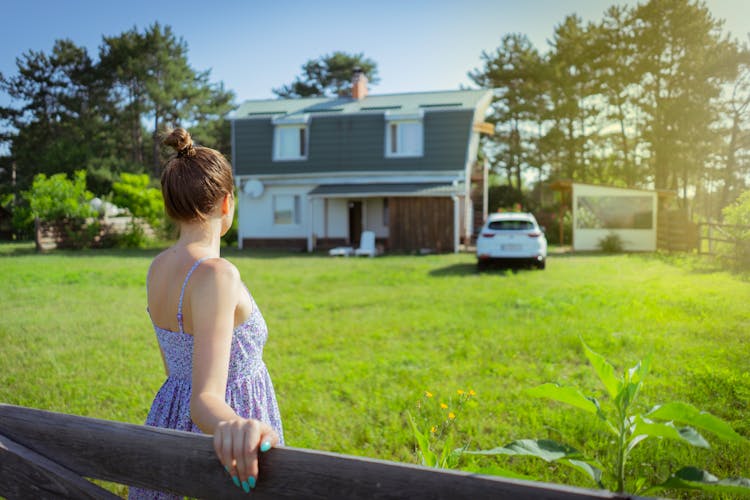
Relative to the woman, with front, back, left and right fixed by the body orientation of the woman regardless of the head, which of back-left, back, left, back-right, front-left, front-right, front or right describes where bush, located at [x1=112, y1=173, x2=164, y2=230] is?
front-left

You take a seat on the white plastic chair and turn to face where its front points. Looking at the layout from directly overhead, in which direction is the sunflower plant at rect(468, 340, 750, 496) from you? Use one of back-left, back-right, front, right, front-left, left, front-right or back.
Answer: front-left

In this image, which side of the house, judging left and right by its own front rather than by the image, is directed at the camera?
front

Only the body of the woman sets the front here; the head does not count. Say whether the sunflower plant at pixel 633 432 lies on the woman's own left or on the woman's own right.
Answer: on the woman's own right

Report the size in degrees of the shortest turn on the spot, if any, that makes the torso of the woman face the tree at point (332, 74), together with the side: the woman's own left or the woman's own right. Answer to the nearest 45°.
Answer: approximately 45° to the woman's own left

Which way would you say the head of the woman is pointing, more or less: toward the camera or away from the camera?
away from the camera

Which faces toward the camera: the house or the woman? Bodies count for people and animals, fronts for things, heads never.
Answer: the house

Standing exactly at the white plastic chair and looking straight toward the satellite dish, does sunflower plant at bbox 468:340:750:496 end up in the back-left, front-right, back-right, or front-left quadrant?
back-left

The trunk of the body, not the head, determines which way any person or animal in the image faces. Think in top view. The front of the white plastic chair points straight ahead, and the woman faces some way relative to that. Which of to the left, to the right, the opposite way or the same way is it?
the opposite way

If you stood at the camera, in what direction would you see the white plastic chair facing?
facing the viewer and to the left of the viewer

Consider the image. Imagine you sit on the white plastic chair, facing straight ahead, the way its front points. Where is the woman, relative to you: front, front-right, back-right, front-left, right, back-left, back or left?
front-left

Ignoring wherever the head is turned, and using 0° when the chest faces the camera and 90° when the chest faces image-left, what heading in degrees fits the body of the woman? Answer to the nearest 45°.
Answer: approximately 225°

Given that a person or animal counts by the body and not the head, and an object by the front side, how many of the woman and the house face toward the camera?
1

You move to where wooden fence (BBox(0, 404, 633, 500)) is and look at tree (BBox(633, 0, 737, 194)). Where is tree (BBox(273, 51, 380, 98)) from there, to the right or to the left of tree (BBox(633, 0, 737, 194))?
left
